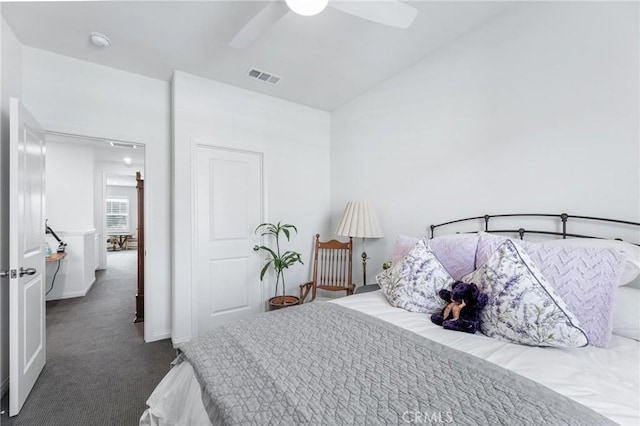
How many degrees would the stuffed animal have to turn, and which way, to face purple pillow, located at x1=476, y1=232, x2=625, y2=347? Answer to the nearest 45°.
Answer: approximately 135° to its left

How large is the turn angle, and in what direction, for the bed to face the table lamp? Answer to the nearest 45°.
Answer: approximately 135° to its right

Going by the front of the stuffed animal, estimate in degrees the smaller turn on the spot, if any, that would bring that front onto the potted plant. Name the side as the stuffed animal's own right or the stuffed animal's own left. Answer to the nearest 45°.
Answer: approximately 90° to the stuffed animal's own right

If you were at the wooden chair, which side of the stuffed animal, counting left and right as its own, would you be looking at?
right

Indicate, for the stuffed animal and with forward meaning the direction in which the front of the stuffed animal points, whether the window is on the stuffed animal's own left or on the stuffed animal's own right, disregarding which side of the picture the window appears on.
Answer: on the stuffed animal's own right

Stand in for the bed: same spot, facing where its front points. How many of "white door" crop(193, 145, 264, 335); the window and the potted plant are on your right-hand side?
3

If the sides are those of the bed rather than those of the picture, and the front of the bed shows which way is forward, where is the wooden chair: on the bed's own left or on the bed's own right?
on the bed's own right

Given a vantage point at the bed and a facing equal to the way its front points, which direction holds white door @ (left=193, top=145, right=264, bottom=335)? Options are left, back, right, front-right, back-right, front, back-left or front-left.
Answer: right

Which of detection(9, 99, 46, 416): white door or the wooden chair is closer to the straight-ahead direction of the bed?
the white door

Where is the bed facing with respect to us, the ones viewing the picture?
facing the viewer and to the left of the viewer
